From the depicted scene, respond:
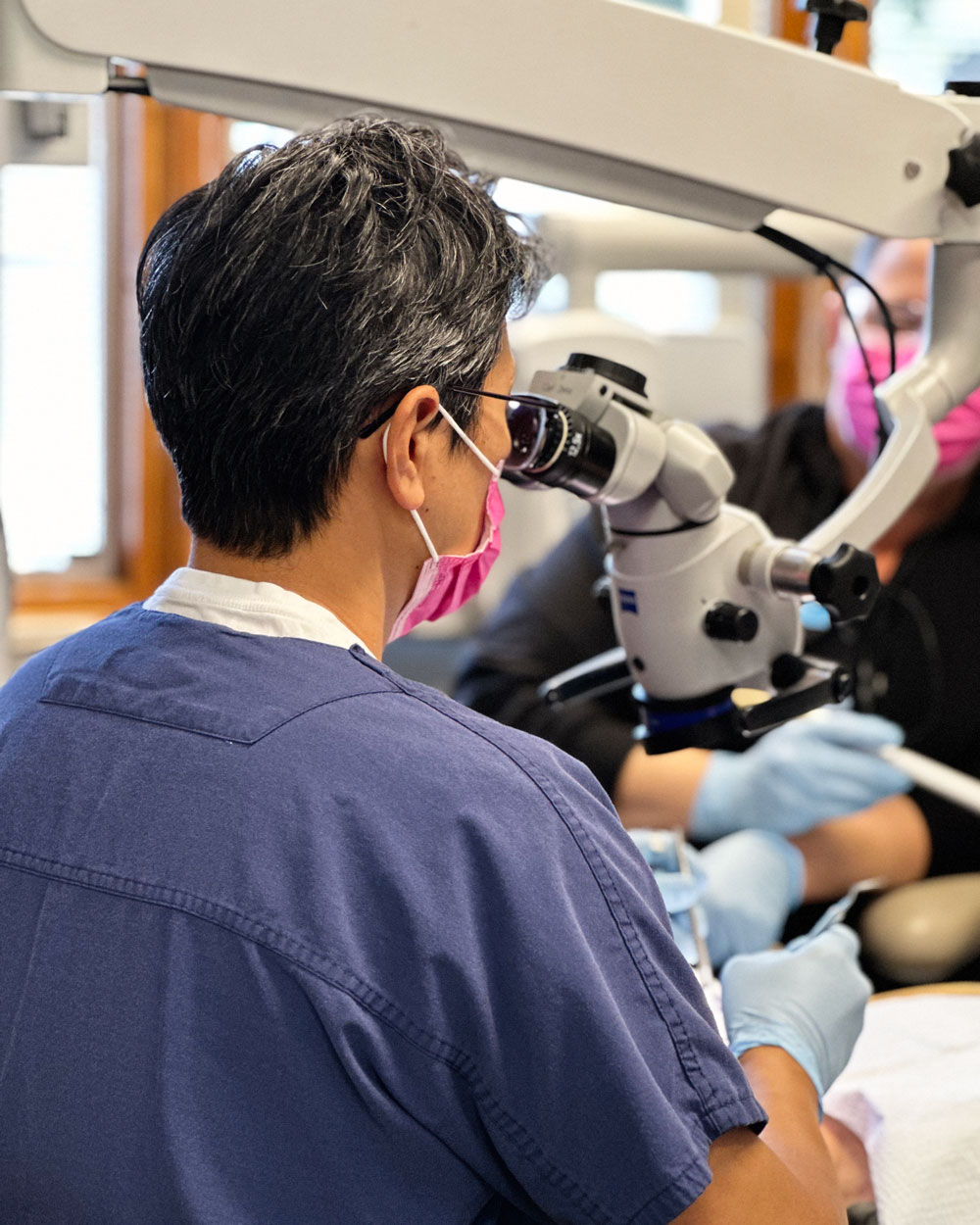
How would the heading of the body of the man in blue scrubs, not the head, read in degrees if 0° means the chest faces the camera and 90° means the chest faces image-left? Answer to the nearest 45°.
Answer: approximately 225°
